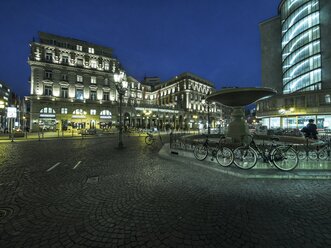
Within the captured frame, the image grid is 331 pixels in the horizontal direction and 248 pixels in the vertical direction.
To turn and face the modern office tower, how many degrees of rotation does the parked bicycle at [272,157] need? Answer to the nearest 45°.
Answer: approximately 90° to its right

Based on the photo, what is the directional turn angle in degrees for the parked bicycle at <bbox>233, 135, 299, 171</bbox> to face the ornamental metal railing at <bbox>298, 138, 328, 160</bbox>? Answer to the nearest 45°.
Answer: approximately 135° to its right

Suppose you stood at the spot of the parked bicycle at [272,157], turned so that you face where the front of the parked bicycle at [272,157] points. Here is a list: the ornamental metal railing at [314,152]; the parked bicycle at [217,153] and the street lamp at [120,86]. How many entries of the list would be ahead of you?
2

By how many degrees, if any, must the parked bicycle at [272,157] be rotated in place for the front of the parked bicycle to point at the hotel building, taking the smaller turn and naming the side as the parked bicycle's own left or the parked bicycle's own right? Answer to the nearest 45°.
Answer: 0° — it already faces it

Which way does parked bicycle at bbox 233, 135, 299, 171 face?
to the viewer's left
